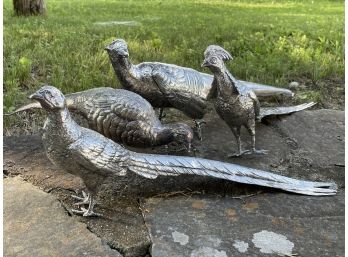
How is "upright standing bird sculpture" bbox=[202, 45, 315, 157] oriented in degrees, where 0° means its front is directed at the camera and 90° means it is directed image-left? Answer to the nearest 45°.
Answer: approximately 45°

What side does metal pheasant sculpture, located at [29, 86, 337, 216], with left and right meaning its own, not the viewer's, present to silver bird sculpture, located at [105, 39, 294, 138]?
right

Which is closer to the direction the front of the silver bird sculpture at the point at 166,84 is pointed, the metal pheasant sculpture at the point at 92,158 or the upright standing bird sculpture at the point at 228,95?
the metal pheasant sculpture

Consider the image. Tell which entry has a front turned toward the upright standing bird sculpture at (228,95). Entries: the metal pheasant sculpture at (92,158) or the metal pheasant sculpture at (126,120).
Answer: the metal pheasant sculpture at (126,120)

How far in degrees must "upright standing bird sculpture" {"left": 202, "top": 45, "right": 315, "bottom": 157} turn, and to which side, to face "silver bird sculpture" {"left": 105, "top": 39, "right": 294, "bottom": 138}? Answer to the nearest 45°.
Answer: approximately 90° to its right

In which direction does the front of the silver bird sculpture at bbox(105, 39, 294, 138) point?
to the viewer's left

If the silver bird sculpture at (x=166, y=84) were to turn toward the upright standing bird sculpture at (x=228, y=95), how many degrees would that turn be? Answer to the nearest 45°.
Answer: approximately 135° to its left

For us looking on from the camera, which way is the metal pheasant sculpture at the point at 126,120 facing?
facing to the right of the viewer

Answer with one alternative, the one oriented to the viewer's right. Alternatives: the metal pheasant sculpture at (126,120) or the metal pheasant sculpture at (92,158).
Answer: the metal pheasant sculpture at (126,120)

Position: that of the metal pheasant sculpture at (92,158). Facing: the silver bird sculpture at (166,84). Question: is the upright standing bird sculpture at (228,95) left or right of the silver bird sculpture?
right

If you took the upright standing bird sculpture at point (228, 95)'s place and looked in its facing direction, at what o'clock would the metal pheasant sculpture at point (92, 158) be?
The metal pheasant sculpture is roughly at 12 o'clock from the upright standing bird sculpture.

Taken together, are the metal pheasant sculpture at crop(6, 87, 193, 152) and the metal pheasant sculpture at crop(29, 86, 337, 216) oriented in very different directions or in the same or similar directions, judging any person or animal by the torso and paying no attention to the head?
very different directions

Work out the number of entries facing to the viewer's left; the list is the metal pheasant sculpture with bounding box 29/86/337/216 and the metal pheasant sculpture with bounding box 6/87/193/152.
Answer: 1

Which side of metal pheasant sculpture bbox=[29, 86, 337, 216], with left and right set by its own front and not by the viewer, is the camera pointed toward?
left
